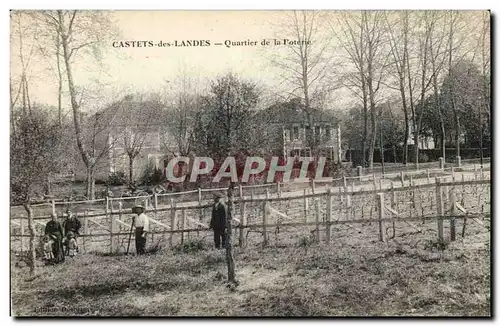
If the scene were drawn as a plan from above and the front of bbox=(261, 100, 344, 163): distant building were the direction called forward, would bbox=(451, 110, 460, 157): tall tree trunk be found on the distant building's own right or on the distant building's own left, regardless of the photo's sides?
on the distant building's own left

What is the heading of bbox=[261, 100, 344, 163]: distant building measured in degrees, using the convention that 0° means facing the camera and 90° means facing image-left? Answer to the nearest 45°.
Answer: approximately 0°

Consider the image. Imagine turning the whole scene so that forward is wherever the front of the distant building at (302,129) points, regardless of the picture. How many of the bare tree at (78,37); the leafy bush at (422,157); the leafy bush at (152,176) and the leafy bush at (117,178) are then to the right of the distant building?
3

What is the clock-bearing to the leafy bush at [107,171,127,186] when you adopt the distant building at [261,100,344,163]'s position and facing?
The leafy bush is roughly at 3 o'clock from the distant building.

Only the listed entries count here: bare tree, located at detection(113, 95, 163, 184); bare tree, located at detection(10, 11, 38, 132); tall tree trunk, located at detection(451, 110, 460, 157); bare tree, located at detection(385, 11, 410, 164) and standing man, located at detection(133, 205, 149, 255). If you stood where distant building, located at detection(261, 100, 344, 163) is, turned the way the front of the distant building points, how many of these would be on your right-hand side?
3

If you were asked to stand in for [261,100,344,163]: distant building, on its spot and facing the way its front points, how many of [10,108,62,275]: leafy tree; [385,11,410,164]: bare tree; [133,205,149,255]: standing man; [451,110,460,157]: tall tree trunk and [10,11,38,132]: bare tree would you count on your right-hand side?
3

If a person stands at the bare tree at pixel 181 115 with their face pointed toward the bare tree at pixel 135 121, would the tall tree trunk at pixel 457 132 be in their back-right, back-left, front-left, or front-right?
back-right
